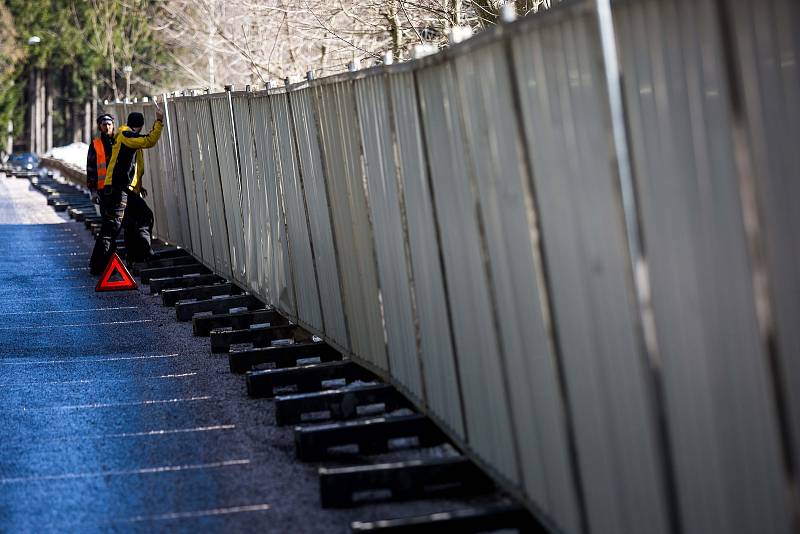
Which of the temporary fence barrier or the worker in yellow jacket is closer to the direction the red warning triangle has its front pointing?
the temporary fence barrier

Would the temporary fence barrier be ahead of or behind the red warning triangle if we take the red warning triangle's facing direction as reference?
ahead

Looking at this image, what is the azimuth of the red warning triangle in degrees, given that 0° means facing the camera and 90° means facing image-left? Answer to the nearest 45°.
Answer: approximately 0°

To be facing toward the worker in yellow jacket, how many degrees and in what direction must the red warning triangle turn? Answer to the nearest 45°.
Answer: approximately 180°
